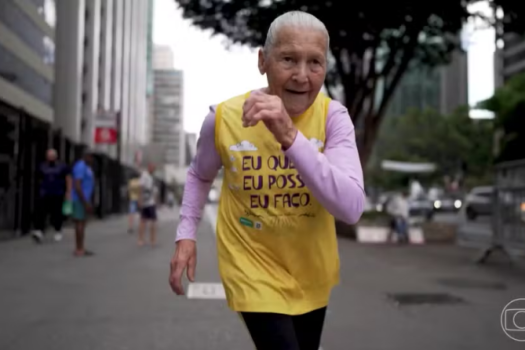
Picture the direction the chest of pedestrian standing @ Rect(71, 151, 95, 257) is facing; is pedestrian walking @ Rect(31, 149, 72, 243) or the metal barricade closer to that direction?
the metal barricade

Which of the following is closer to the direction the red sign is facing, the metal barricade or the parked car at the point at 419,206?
the metal barricade

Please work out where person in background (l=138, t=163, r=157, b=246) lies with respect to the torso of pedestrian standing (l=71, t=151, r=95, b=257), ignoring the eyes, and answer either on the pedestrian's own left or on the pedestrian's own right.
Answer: on the pedestrian's own left

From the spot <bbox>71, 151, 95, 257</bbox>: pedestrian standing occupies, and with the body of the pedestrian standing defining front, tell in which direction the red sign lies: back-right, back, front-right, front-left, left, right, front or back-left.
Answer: left

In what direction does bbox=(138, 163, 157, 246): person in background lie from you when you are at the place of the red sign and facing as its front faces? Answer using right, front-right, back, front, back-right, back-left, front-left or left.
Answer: front

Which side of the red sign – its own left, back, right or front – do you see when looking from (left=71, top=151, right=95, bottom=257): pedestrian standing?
front

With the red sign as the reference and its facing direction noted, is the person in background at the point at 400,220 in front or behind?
in front

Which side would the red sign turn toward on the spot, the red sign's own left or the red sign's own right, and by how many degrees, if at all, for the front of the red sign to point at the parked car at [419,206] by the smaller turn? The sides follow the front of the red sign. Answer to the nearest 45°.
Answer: approximately 90° to the red sign's own left

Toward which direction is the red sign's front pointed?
toward the camera

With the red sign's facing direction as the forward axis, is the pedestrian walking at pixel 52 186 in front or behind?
in front
